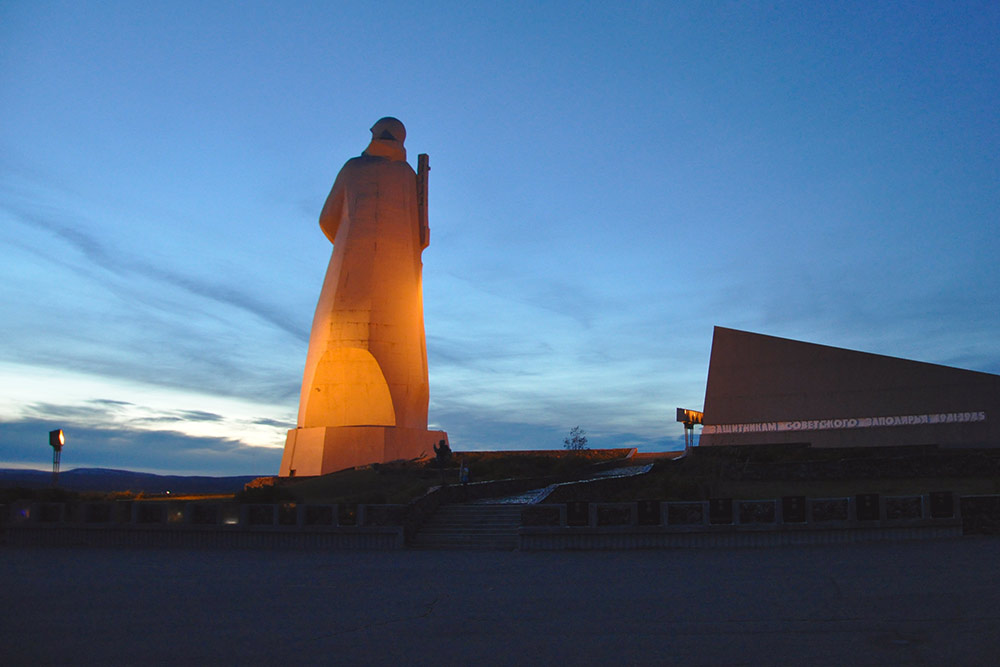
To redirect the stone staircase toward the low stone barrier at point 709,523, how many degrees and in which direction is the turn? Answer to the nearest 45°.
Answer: approximately 45° to its left

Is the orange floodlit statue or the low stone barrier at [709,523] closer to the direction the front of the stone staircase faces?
the low stone barrier

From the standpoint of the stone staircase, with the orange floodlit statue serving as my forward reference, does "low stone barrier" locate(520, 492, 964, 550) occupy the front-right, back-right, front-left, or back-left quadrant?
back-right

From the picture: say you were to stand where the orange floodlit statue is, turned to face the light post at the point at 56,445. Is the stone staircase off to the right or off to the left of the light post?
left

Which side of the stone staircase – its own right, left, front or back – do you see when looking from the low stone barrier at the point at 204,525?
right

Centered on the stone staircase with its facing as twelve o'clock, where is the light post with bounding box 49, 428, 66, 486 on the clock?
The light post is roughly at 4 o'clock from the stone staircase.

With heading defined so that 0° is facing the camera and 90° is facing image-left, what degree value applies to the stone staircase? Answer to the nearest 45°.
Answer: approximately 0°

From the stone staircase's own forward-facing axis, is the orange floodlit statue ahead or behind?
behind
